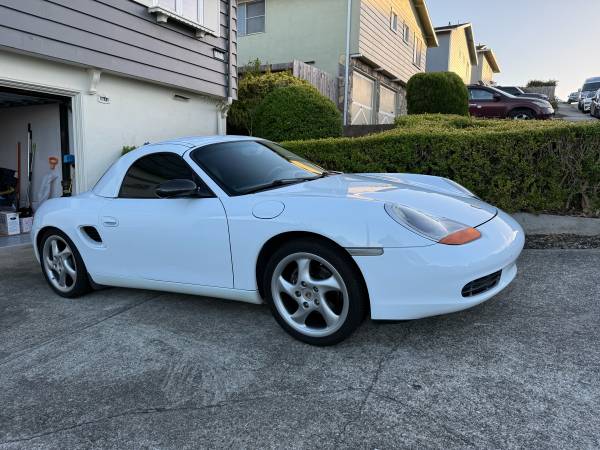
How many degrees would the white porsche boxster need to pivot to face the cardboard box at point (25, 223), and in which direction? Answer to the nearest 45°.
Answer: approximately 180°

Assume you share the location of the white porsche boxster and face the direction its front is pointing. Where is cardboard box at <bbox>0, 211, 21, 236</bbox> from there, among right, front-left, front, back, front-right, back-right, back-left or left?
back

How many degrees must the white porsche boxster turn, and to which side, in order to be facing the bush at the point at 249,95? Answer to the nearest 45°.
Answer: approximately 135° to its left

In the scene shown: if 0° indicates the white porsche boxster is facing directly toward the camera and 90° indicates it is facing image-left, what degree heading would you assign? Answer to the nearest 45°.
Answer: approximately 315°

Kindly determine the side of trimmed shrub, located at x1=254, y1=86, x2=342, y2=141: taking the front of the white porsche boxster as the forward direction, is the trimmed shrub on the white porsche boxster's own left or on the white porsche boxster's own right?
on the white porsche boxster's own left

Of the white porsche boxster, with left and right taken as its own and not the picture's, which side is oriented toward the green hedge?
left
